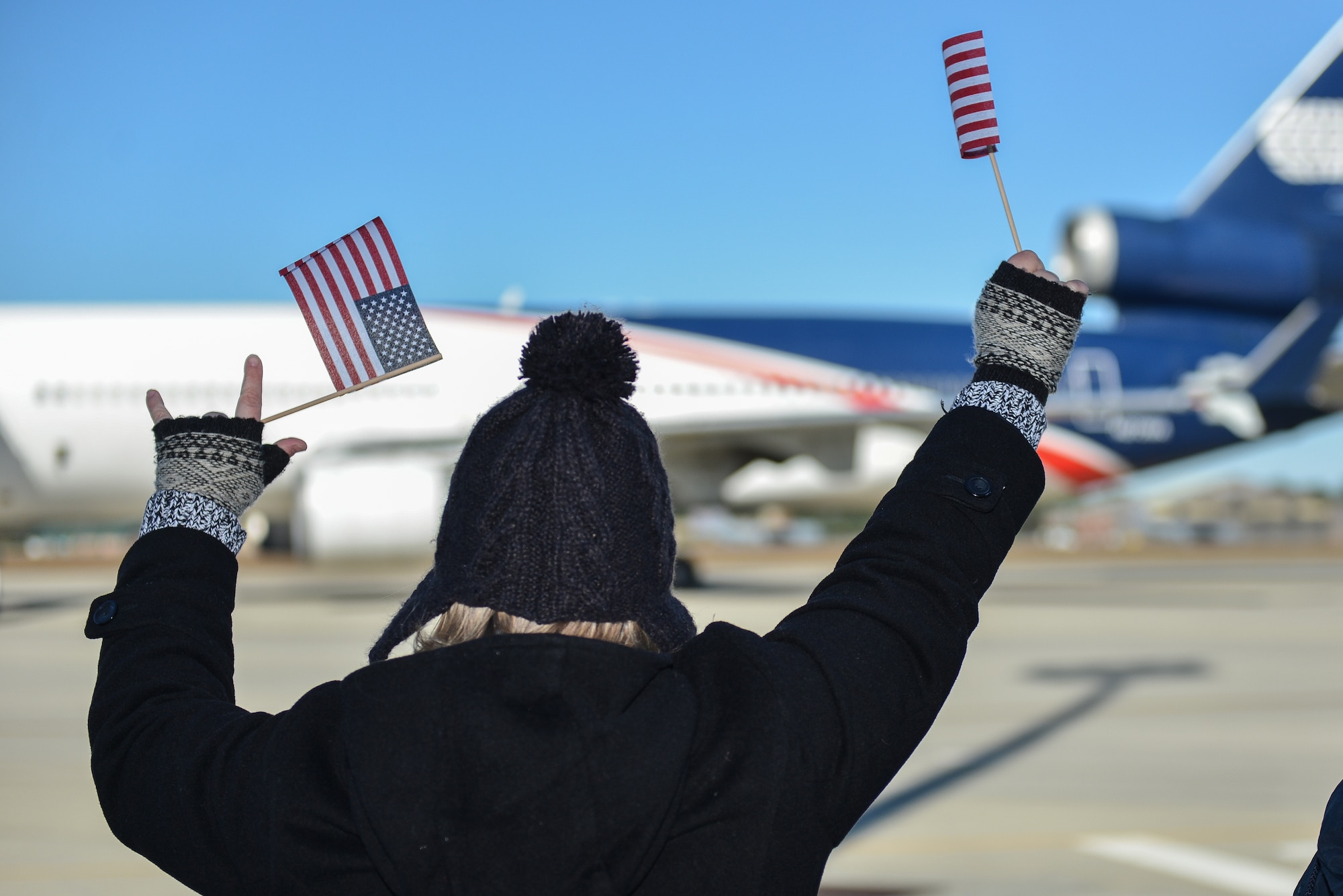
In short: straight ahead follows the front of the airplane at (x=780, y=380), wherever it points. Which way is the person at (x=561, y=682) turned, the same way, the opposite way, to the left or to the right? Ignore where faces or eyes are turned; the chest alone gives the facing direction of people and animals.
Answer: to the right

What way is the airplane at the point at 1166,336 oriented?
to the viewer's left

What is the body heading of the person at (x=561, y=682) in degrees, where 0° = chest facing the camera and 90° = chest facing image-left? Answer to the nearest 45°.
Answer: approximately 180°

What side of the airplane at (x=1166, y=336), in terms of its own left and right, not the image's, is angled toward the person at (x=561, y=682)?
left

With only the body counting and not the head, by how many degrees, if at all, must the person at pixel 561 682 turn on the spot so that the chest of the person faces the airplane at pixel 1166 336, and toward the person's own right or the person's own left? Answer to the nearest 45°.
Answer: approximately 45° to the person's own right

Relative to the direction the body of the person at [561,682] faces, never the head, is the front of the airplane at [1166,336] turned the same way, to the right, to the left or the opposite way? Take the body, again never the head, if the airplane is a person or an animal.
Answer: to the left

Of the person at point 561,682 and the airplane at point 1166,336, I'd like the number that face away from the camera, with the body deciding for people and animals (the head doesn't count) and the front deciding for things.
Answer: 1

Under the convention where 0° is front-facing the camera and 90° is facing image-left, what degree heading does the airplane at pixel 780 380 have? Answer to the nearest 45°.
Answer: approximately 90°
